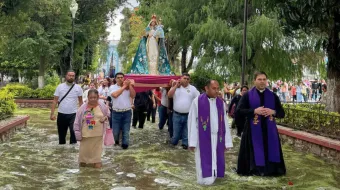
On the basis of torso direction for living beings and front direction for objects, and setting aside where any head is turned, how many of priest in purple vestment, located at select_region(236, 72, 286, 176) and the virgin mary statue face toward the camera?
2

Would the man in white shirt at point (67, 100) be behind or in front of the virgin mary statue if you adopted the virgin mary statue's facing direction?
in front

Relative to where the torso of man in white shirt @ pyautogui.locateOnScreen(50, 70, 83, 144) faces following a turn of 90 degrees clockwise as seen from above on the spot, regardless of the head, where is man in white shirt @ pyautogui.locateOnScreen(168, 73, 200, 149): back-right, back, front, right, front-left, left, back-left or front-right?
back

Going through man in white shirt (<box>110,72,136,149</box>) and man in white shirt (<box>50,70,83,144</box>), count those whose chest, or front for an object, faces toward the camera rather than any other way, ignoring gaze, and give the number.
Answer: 2

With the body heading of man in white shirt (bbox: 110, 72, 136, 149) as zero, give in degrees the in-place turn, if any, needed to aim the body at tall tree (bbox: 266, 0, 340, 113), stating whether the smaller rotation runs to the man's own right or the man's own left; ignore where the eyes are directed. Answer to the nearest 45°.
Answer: approximately 90° to the man's own left

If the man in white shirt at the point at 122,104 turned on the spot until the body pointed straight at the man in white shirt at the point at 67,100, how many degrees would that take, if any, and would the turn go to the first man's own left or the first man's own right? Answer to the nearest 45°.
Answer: approximately 90° to the first man's own right

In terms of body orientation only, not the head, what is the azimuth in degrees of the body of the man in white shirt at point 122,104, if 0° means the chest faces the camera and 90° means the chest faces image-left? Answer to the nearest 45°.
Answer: approximately 0°

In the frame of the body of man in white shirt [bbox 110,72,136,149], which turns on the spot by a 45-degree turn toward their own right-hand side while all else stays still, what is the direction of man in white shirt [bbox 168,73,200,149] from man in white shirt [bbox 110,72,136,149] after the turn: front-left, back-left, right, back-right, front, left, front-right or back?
back-left

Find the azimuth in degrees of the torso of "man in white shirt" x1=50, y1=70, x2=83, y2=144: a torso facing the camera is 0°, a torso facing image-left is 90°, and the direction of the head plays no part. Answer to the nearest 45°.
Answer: approximately 0°

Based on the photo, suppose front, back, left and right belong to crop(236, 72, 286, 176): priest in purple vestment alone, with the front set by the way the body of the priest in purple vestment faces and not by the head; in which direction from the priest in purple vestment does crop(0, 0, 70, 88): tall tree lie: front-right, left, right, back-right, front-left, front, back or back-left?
back-right
